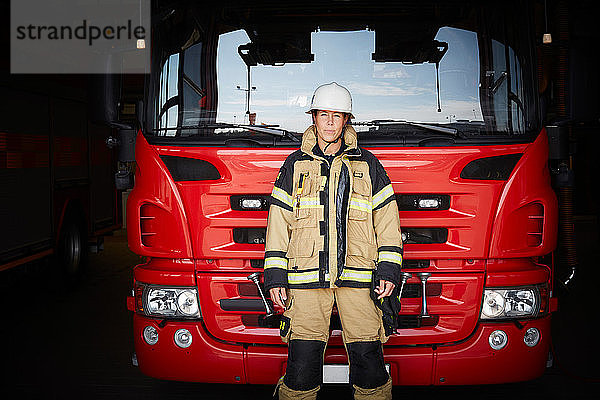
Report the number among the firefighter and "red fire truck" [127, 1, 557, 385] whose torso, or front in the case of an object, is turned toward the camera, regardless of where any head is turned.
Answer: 2

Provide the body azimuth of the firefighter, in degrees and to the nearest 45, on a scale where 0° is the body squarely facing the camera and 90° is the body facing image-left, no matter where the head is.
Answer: approximately 0°

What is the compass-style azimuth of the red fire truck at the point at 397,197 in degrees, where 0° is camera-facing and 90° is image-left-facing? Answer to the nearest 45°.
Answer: approximately 0°
